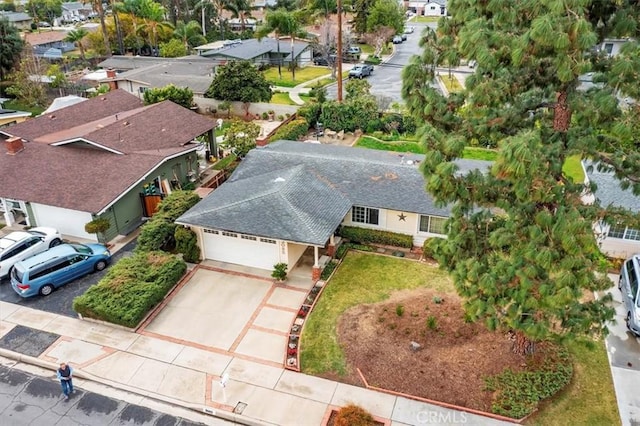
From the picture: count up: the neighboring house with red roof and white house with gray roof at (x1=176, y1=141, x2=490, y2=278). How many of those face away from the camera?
0

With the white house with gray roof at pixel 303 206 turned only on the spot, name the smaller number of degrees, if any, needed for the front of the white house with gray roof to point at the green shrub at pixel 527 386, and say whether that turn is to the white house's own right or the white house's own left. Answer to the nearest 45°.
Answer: approximately 90° to the white house's own left

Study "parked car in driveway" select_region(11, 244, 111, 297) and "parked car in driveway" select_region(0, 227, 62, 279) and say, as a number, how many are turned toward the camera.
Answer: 0

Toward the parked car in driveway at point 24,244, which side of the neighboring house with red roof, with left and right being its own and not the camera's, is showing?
front

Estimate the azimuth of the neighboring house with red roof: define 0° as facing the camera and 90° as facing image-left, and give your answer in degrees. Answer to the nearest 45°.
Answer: approximately 45°

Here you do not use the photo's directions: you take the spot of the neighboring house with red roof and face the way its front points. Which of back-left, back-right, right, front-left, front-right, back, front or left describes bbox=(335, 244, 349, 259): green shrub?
left

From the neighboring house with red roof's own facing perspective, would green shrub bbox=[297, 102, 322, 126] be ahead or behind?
behind

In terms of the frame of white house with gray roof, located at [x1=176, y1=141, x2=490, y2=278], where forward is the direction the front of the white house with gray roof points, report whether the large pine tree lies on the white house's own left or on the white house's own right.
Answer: on the white house's own left

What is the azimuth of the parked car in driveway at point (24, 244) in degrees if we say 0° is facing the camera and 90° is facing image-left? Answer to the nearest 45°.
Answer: approximately 225°

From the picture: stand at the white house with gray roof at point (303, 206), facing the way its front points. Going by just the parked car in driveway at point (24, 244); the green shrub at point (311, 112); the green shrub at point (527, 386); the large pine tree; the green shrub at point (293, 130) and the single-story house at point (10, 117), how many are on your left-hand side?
2
